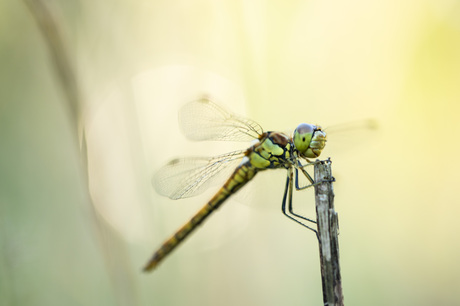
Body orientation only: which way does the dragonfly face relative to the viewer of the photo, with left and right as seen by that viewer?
facing to the right of the viewer

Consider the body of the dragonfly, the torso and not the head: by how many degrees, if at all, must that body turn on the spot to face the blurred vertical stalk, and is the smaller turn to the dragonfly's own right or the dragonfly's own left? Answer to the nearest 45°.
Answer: approximately 135° to the dragonfly's own right
